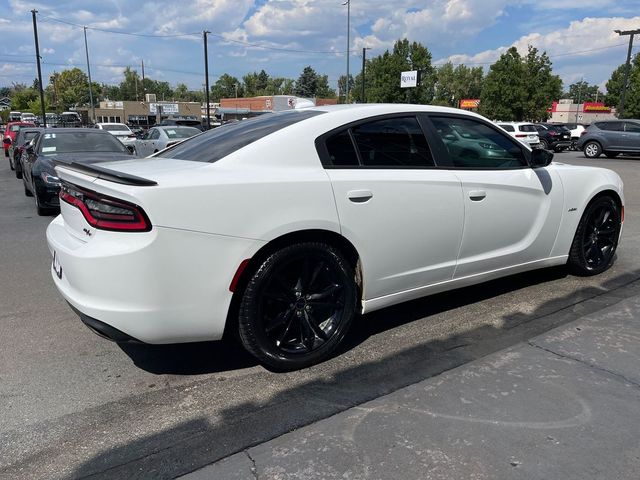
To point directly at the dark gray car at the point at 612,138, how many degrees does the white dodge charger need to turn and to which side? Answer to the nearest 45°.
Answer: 0° — it already faces it

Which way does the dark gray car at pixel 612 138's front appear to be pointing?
to the viewer's right

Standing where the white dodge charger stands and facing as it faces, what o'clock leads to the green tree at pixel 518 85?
The green tree is roughly at 11 o'clock from the white dodge charger.

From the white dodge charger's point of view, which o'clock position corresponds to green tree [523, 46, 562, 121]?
The green tree is roughly at 11 o'clock from the white dodge charger.

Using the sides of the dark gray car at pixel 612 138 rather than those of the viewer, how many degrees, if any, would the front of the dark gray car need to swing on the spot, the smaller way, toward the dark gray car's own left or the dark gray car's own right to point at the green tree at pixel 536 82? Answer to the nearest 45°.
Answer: approximately 90° to the dark gray car's own left

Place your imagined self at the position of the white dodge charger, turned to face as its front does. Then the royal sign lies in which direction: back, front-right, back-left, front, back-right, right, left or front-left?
front-left

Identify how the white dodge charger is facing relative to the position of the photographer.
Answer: facing away from the viewer and to the right of the viewer

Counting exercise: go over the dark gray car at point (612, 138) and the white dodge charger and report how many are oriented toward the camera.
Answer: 0

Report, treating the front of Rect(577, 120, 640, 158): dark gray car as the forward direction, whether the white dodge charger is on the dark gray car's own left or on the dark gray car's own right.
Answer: on the dark gray car's own right
